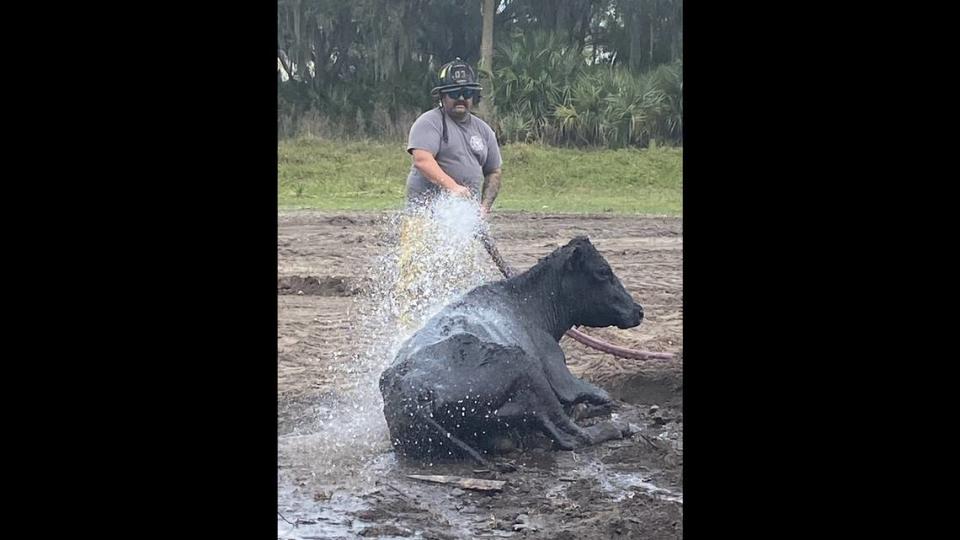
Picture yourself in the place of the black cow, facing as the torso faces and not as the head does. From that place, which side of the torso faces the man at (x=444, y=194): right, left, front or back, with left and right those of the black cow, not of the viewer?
left

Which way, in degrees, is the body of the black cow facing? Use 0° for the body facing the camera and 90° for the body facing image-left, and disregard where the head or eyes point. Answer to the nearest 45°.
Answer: approximately 270°
